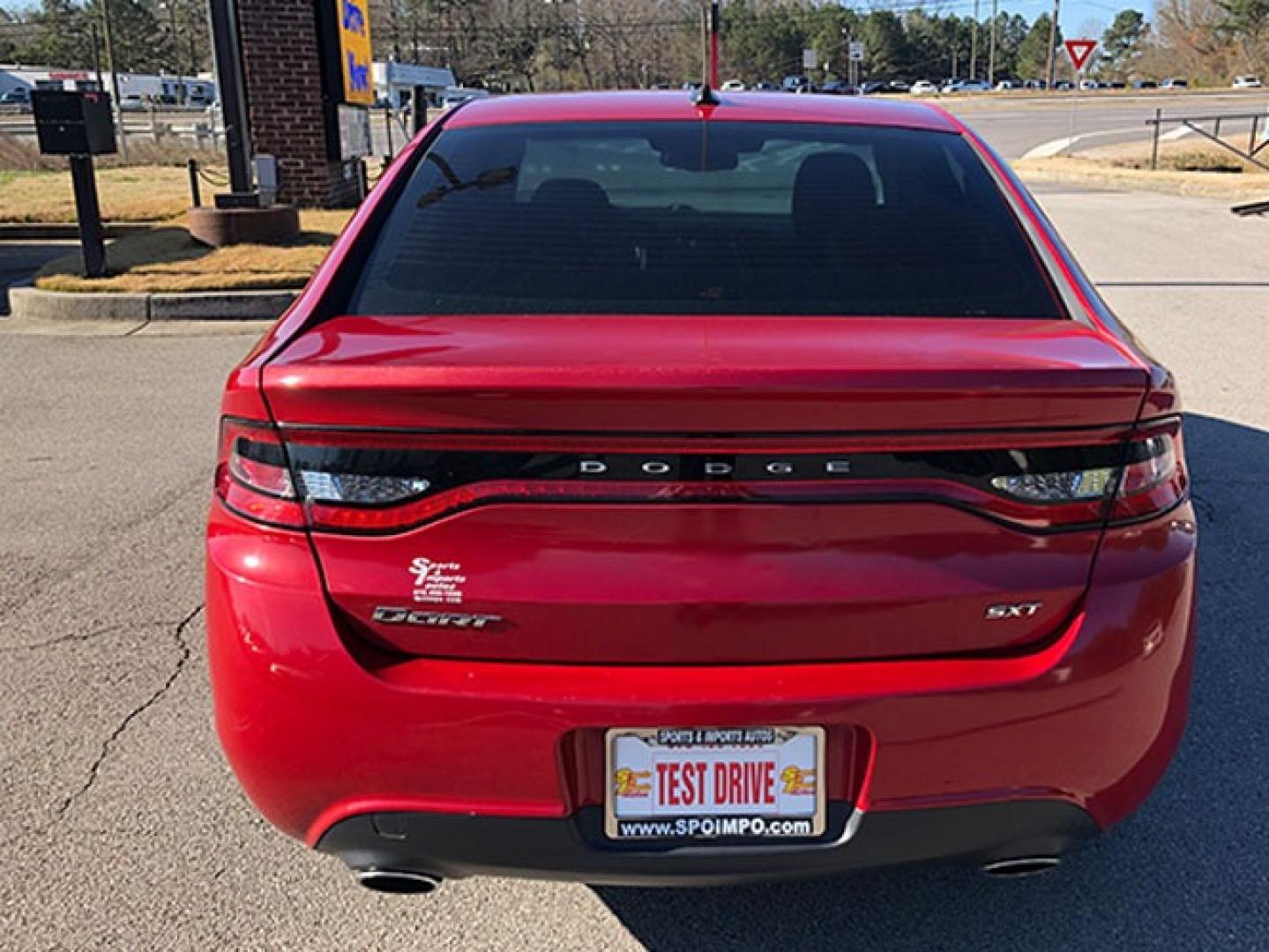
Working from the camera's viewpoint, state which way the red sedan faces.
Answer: facing away from the viewer

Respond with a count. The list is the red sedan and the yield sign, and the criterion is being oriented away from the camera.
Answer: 1

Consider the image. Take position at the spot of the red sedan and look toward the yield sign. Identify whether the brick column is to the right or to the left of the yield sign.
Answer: left

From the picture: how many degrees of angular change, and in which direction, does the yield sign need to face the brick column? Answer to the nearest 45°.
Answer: approximately 45° to its right

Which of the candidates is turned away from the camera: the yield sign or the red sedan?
the red sedan

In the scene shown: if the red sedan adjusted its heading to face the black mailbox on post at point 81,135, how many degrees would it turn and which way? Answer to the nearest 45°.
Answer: approximately 45° to its left

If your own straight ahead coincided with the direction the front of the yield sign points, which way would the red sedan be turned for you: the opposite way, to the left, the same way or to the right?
the opposite way

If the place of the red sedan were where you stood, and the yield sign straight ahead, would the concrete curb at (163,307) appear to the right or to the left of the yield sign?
left

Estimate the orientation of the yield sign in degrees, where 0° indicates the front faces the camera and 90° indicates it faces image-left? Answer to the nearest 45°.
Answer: approximately 0°

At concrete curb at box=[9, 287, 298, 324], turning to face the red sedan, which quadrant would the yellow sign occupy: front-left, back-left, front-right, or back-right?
back-left
